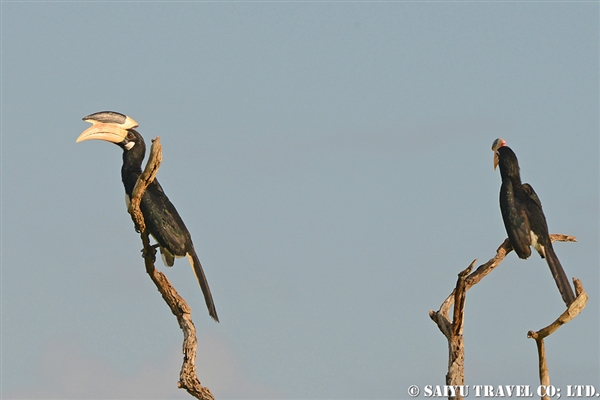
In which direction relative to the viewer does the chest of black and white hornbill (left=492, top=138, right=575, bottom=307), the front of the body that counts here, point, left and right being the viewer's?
facing away from the viewer and to the left of the viewer

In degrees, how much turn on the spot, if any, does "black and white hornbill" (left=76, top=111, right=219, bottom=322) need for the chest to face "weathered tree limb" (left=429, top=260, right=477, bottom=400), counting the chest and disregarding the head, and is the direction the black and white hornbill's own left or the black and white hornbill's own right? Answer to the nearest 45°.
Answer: approximately 180°

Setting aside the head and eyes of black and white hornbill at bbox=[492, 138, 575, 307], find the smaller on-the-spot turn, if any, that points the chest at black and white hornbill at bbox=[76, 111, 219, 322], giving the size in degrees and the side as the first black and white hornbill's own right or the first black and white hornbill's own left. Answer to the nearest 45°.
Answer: approximately 45° to the first black and white hornbill's own left

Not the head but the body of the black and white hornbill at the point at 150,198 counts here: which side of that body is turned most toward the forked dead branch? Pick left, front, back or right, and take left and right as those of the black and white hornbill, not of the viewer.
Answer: back

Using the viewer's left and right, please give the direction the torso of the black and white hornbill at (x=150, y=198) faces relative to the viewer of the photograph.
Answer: facing to the left of the viewer

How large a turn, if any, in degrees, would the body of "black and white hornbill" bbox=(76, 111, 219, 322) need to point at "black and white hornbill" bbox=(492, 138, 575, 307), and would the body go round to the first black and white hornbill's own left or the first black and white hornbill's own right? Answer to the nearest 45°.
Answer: approximately 180°
